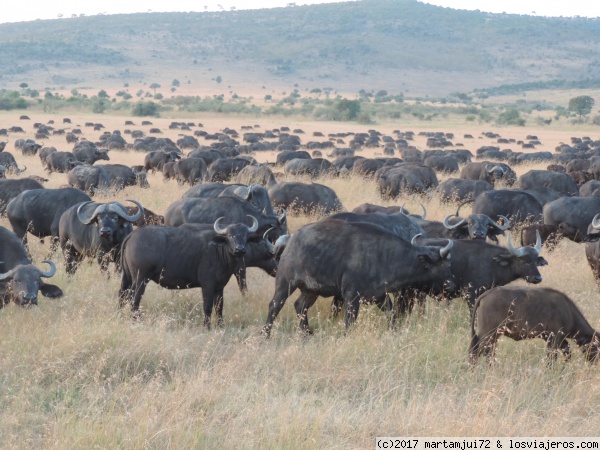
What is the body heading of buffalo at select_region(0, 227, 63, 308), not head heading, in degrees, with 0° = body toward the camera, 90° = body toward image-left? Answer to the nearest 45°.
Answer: approximately 315°

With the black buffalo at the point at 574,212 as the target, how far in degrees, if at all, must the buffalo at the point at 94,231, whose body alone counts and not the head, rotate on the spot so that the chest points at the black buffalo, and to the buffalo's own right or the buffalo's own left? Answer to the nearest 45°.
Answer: approximately 45° to the buffalo's own left

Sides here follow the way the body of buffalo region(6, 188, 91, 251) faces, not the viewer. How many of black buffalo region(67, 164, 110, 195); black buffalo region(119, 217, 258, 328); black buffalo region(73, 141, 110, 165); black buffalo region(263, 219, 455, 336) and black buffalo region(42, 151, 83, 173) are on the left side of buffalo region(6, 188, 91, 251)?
3

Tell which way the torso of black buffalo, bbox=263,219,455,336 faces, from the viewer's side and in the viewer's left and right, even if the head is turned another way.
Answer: facing to the right of the viewer

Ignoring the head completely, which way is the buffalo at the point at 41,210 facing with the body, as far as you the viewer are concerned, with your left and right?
facing to the right of the viewer

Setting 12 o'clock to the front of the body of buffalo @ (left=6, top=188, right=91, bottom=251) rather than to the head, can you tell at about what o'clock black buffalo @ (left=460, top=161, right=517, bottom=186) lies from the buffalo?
The black buffalo is roughly at 11 o'clock from the buffalo.

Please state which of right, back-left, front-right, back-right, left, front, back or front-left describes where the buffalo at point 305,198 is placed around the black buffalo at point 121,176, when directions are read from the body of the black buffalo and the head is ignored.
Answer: front-right

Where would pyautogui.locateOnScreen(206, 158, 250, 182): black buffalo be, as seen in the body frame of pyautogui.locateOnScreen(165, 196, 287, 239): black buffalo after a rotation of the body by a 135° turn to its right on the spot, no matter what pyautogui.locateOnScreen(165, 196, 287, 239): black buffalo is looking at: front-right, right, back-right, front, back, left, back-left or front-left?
back-right

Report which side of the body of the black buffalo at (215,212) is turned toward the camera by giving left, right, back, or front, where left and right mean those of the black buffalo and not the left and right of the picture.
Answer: right

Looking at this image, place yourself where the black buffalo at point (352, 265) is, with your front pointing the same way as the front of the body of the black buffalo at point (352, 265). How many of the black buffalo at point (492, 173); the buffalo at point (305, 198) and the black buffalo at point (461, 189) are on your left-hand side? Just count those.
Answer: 3

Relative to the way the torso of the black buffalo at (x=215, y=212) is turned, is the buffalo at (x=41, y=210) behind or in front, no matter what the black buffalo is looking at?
behind
